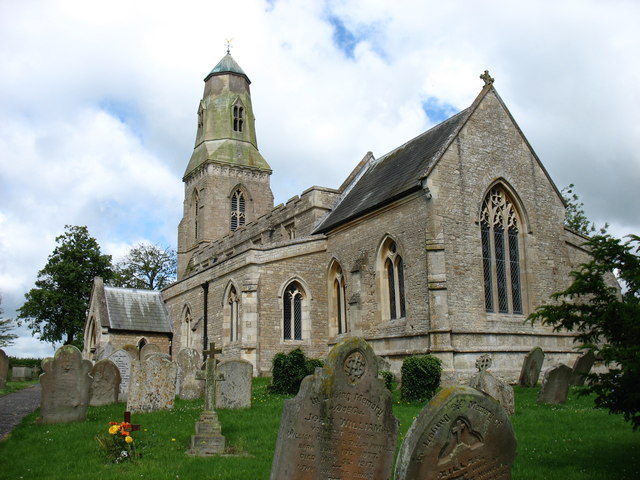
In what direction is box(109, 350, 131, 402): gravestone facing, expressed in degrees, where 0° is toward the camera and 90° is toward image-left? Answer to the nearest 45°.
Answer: approximately 0°

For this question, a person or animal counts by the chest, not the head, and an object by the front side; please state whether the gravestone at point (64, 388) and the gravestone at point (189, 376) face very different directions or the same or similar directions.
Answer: same or similar directions

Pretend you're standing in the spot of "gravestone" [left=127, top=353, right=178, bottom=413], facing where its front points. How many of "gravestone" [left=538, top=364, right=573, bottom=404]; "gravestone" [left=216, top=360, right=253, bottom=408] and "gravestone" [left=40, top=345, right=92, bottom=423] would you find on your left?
2

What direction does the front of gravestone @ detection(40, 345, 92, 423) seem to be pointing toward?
toward the camera

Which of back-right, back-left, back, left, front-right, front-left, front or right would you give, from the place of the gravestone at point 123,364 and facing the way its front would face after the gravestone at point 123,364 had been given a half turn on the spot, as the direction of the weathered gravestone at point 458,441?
back

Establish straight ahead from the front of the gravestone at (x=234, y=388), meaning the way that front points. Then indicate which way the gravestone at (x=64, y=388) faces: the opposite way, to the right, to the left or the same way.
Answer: the same way

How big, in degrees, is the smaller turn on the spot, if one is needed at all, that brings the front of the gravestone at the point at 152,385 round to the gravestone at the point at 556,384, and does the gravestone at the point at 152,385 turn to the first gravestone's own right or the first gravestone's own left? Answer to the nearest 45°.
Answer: approximately 90° to the first gravestone's own left

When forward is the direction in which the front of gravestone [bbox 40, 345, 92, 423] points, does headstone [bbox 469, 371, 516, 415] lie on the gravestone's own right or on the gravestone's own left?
on the gravestone's own left

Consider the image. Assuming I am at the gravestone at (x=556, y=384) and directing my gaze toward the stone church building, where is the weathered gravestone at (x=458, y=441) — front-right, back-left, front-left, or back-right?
back-left

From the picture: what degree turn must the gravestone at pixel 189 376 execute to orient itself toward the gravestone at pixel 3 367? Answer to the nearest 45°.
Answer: approximately 135° to its right

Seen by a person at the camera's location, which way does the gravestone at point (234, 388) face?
facing the viewer

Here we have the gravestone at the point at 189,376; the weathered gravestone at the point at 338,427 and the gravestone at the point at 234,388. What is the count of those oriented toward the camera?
3

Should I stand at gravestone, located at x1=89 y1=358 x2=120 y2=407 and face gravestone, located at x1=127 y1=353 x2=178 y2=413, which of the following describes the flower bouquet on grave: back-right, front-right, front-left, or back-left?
front-right

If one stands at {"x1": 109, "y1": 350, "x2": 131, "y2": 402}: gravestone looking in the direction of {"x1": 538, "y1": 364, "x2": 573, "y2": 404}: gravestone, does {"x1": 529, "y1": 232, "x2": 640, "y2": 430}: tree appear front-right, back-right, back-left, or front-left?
front-right

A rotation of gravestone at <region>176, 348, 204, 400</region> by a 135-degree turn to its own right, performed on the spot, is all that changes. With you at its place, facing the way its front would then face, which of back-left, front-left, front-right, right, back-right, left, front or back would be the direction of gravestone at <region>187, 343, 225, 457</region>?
back-left

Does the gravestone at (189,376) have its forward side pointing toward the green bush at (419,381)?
no

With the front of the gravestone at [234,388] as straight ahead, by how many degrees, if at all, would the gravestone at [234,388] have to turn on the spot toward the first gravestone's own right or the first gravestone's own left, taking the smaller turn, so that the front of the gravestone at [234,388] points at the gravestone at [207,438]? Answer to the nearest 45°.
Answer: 0° — it already faces it

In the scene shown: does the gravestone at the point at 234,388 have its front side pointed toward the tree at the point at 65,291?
no
